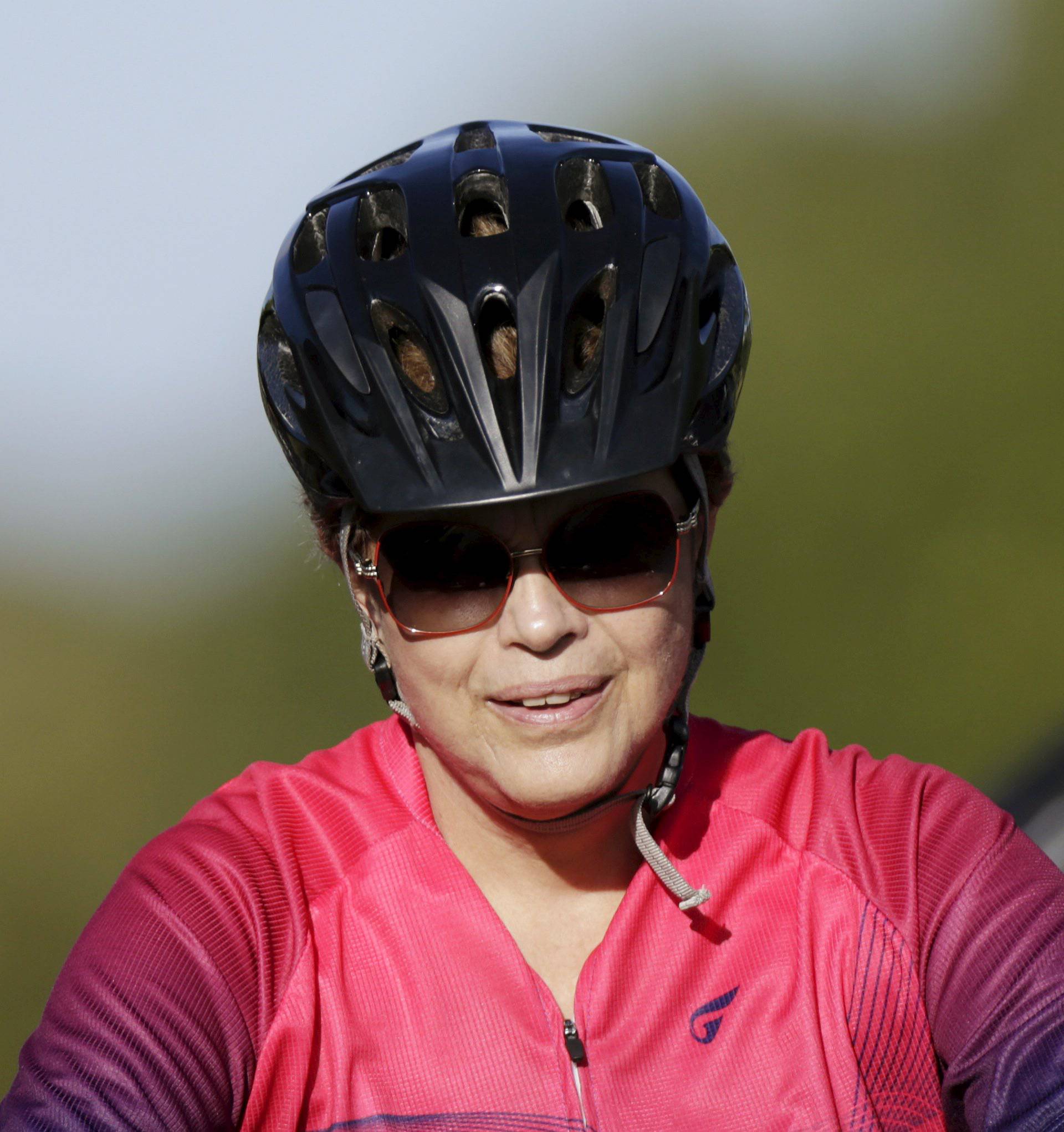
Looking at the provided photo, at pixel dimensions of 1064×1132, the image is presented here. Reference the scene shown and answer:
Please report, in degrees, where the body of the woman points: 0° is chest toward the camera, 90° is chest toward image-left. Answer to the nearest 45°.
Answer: approximately 0°
